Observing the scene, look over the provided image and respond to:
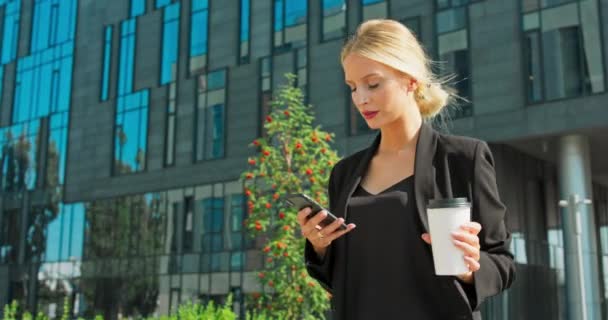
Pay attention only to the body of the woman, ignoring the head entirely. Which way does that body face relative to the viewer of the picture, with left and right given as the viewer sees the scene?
facing the viewer and to the left of the viewer

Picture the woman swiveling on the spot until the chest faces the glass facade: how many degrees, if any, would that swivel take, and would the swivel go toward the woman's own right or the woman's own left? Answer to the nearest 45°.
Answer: approximately 135° to the woman's own right

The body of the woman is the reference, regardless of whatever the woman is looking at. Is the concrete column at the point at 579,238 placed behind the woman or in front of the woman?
behind

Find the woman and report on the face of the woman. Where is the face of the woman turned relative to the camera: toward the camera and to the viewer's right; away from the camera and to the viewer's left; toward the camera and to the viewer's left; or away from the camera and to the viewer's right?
toward the camera and to the viewer's left
